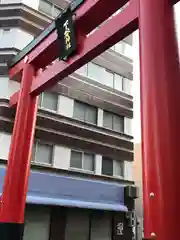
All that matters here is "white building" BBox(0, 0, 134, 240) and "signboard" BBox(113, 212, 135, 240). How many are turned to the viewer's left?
0

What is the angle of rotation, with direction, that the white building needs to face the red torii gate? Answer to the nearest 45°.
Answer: approximately 45° to its right

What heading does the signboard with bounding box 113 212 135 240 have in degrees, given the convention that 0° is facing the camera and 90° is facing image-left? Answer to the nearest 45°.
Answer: approximately 0°
